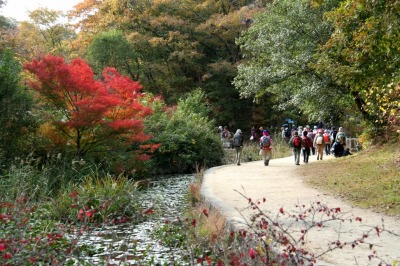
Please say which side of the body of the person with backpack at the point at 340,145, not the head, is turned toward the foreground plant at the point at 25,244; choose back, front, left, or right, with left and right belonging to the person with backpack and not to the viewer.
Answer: back

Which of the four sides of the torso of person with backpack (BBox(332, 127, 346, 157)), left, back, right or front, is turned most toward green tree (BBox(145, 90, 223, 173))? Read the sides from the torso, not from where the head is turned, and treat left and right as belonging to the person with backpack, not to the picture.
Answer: left

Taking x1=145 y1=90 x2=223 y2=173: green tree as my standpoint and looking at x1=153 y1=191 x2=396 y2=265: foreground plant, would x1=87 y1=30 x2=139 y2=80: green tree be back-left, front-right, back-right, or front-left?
back-right

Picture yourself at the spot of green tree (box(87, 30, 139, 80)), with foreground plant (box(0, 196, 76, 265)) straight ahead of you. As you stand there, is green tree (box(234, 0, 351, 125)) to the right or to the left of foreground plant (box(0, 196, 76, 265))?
left

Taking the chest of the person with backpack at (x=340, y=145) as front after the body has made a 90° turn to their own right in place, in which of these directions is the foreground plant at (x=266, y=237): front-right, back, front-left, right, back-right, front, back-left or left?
right

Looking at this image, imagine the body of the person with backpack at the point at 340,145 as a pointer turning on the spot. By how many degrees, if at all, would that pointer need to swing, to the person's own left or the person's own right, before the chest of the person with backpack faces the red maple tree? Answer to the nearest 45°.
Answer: approximately 135° to the person's own left

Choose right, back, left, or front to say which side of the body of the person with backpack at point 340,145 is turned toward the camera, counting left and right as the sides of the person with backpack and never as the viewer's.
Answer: back
